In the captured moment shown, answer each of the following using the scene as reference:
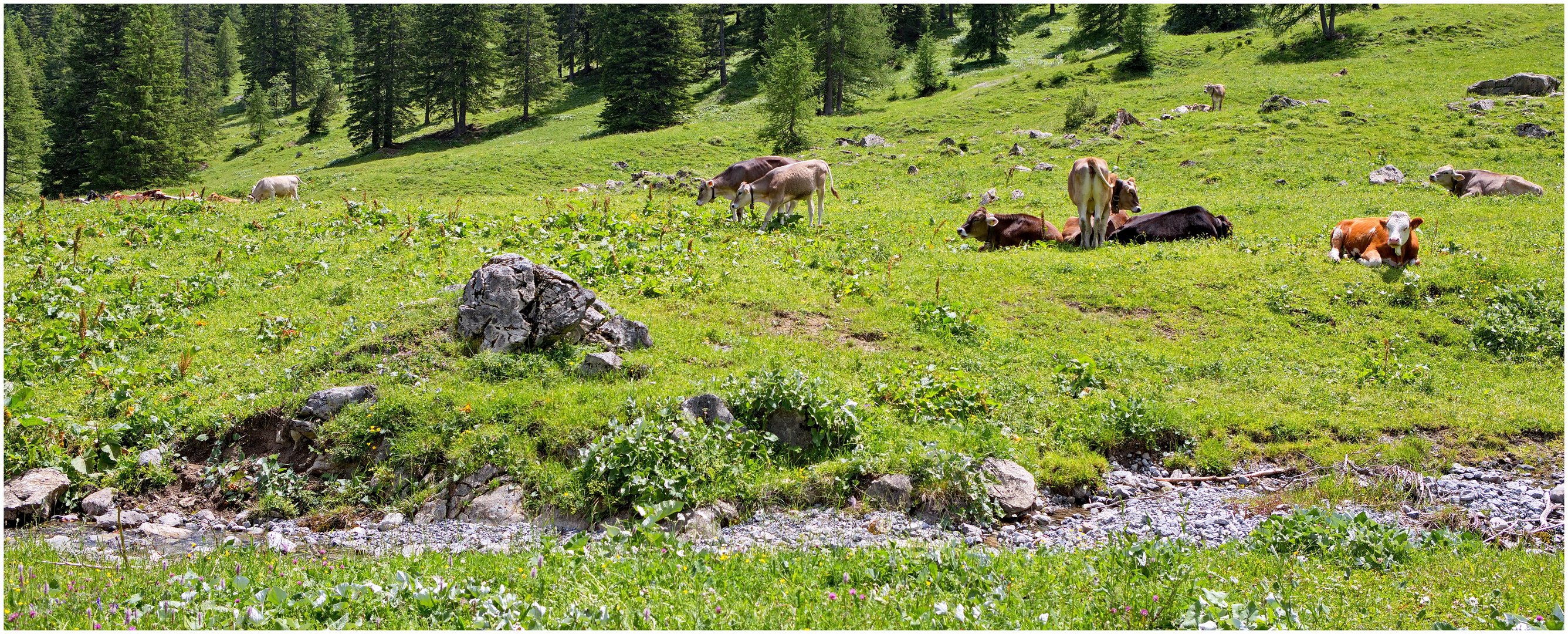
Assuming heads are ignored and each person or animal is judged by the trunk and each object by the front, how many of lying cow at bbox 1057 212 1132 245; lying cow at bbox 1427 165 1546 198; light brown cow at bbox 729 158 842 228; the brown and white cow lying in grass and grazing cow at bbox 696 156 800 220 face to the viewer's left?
3

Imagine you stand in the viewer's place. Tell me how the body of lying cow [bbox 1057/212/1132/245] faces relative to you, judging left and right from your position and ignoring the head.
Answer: facing to the right of the viewer

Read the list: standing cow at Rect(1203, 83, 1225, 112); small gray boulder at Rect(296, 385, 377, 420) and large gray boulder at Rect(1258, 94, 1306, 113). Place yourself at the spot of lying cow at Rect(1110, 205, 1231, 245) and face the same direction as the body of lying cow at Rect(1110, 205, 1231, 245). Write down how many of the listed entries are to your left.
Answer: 2

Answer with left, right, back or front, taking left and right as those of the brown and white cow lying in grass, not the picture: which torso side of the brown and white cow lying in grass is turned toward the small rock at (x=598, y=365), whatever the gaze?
right

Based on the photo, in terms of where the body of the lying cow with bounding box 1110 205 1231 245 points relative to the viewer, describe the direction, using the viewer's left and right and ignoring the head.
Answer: facing to the right of the viewer

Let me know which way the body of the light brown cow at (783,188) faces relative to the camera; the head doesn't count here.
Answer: to the viewer's left

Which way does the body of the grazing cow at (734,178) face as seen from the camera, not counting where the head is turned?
to the viewer's left

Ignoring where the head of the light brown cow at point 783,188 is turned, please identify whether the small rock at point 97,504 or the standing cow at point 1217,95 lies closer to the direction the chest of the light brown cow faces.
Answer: the small rock

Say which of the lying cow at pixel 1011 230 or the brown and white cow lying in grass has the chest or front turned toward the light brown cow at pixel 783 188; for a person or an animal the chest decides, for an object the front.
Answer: the lying cow

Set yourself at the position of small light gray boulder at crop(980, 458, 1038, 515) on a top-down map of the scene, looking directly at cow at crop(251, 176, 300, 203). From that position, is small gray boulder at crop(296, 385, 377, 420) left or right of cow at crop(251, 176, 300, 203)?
left

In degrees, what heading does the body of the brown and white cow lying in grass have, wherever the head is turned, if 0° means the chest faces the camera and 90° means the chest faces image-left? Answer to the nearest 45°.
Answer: approximately 315°
